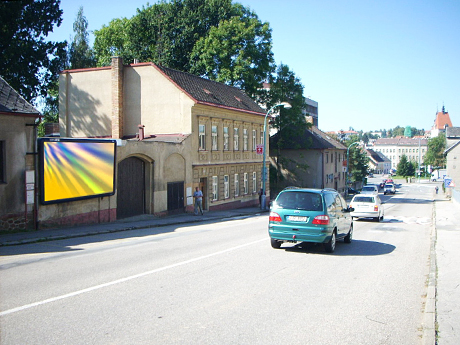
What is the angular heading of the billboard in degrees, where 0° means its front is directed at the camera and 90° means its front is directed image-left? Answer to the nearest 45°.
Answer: approximately 315°

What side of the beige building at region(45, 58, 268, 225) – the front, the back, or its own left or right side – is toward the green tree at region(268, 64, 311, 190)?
left

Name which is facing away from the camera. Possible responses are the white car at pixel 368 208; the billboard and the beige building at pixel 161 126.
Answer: the white car

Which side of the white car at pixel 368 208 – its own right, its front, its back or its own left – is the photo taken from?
back

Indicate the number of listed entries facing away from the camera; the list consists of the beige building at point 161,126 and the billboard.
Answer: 0

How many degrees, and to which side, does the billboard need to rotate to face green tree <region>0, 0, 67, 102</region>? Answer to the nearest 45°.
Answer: approximately 135° to its left

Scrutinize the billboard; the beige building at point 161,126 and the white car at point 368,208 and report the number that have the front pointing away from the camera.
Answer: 1

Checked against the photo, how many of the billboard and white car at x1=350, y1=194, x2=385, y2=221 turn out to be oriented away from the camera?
1

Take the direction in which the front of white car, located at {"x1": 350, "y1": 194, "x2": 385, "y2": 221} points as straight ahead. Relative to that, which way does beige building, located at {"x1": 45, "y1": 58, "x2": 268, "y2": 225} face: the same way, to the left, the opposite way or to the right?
to the right

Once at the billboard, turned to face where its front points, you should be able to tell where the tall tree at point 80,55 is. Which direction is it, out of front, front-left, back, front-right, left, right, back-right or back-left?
back-left

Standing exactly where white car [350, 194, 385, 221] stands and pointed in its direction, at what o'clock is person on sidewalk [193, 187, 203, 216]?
The person on sidewalk is roughly at 9 o'clock from the white car.

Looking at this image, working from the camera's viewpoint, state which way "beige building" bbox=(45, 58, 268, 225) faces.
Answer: facing the viewer and to the right of the viewer

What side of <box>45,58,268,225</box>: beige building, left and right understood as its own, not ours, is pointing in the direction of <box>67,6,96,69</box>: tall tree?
back

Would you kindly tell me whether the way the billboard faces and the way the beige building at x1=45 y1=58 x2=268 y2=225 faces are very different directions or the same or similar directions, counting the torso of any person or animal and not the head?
same or similar directions

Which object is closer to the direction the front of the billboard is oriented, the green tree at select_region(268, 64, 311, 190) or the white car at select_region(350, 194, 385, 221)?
the white car

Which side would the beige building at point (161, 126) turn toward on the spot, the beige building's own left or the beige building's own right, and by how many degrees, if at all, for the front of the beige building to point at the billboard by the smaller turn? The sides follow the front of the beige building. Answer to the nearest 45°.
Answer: approximately 45° to the beige building's own right

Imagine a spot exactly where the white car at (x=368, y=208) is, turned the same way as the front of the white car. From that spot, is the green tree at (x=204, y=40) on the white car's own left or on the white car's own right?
on the white car's own left
